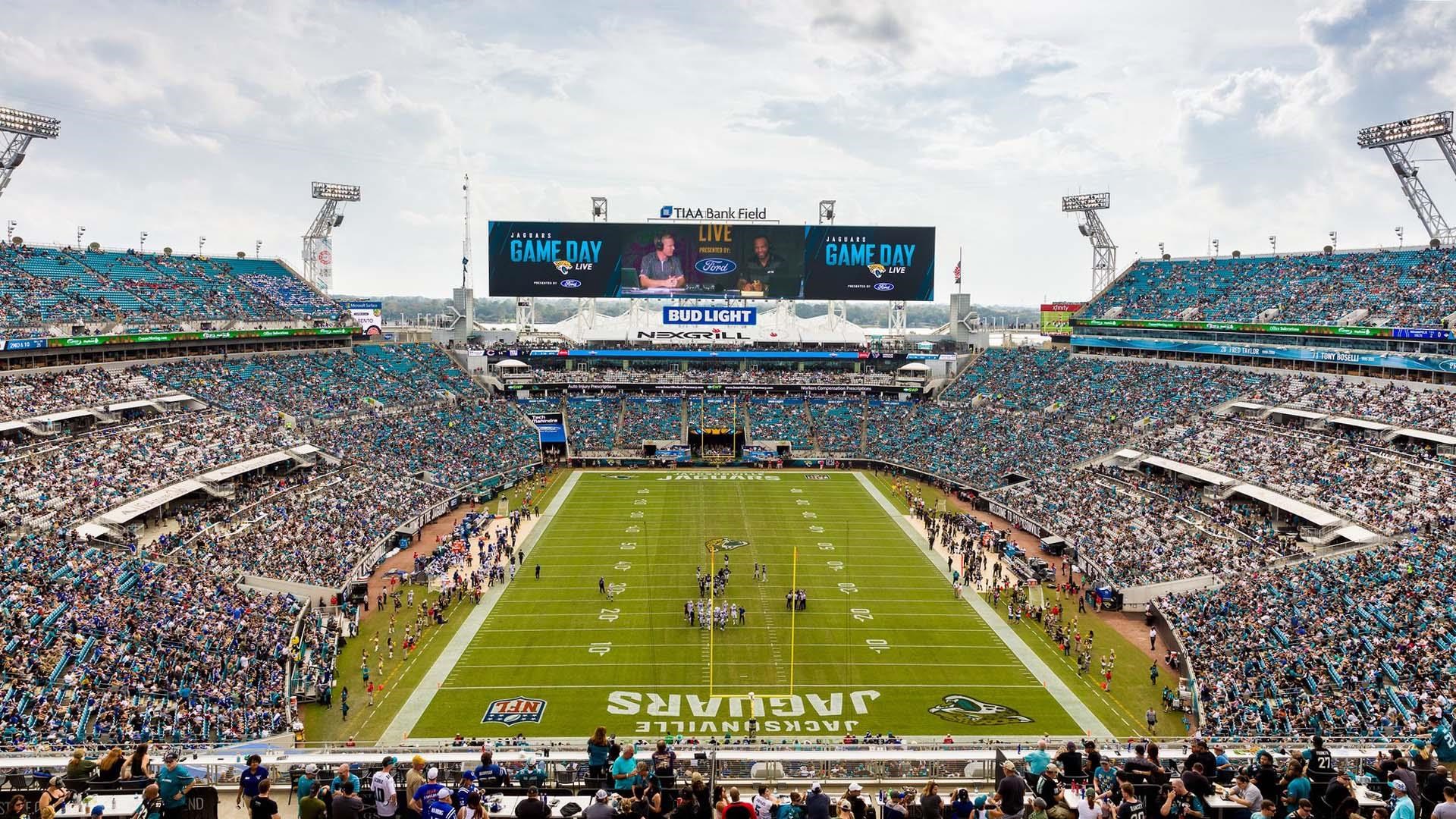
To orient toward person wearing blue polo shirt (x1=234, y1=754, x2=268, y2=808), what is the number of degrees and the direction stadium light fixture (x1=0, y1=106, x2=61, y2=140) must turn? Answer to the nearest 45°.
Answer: approximately 45° to its right

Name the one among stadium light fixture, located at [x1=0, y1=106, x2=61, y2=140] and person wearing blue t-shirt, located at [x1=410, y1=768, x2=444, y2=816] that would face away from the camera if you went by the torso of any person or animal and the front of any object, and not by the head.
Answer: the person wearing blue t-shirt

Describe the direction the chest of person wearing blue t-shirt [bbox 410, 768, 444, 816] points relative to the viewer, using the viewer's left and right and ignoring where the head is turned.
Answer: facing away from the viewer

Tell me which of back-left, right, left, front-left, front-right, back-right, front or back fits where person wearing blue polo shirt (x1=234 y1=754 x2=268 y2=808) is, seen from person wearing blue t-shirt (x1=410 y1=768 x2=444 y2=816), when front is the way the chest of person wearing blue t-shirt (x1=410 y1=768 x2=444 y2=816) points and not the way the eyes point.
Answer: front-left

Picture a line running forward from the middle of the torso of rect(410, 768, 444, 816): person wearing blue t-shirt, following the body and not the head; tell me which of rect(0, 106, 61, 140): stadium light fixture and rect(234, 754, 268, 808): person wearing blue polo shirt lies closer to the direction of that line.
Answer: the stadium light fixture

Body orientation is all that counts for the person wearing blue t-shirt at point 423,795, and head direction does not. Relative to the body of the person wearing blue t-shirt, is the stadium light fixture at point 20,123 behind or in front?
in front

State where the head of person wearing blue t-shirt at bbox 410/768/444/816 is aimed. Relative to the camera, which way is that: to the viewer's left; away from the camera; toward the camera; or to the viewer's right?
away from the camera

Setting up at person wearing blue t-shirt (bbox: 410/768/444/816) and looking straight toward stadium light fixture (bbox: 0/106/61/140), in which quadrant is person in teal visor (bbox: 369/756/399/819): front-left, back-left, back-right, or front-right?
front-left

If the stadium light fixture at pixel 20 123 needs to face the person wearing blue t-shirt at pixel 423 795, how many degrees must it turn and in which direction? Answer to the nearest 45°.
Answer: approximately 45° to its right
